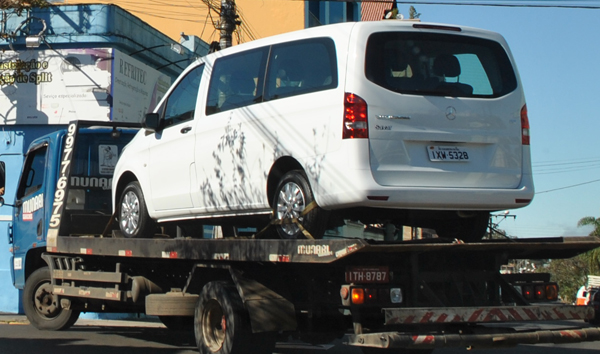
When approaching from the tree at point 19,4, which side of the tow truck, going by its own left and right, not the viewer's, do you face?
front

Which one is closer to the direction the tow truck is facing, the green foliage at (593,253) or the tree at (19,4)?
the tree

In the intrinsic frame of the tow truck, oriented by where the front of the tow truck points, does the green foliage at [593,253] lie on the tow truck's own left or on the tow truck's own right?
on the tow truck's own right

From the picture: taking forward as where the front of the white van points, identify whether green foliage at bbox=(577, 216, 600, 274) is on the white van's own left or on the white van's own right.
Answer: on the white van's own right

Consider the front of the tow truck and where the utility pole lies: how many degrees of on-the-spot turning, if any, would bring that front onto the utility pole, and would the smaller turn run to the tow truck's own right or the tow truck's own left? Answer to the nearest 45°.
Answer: approximately 45° to the tow truck's own right

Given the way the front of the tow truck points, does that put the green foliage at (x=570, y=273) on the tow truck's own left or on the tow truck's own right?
on the tow truck's own right

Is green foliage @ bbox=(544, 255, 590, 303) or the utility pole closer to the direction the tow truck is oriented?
the utility pole

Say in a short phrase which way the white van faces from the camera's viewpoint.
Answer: facing away from the viewer and to the left of the viewer

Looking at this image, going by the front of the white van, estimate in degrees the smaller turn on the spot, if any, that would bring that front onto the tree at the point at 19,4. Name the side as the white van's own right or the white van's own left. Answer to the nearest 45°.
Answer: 0° — it already faces it

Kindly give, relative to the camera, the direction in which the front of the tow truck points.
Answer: facing away from the viewer and to the left of the viewer
